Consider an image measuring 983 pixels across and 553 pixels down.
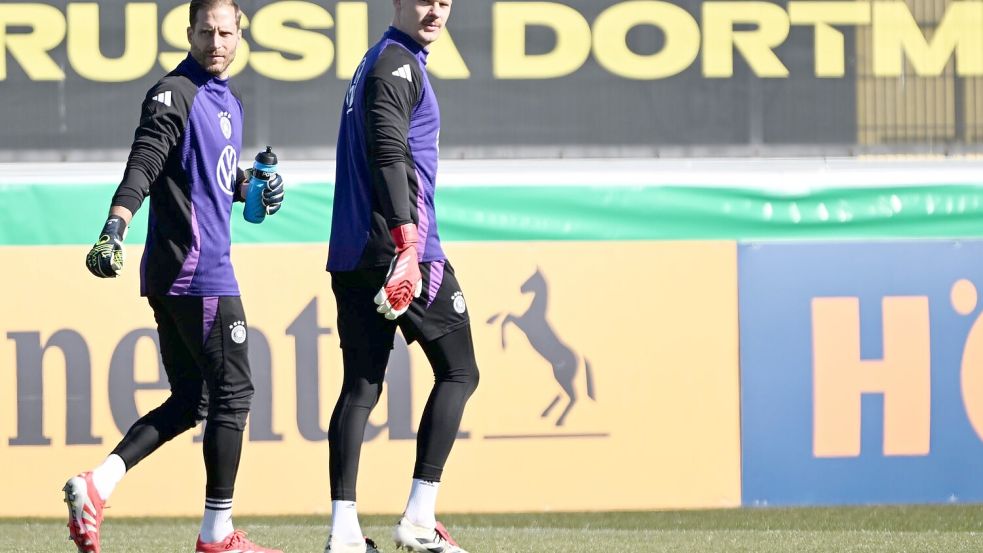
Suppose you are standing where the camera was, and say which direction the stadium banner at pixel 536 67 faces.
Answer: facing the viewer

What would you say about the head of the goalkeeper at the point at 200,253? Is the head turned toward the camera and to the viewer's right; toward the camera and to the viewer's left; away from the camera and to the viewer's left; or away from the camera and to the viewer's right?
toward the camera and to the viewer's right

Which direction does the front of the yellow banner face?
toward the camera

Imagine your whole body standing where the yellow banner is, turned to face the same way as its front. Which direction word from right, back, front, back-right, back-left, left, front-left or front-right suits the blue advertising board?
left

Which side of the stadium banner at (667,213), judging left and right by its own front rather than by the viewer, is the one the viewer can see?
front
